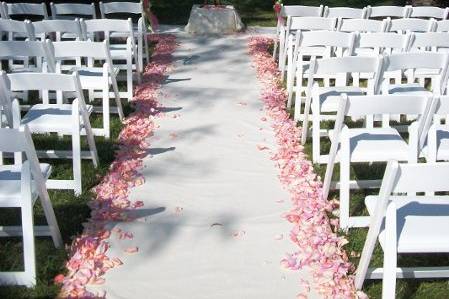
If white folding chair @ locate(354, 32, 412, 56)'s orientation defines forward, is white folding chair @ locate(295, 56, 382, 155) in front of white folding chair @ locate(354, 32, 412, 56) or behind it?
behind

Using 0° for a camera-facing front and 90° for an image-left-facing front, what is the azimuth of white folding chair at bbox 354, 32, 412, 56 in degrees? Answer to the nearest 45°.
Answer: approximately 180°

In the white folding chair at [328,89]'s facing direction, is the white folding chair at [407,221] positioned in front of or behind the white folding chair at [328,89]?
behind

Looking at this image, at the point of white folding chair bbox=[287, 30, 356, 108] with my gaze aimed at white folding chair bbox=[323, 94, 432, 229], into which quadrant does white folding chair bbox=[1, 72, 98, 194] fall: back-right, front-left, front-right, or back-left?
front-right

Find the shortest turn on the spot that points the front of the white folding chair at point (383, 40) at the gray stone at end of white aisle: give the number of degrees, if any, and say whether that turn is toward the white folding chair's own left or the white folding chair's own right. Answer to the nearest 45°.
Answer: approximately 45° to the white folding chair's own left

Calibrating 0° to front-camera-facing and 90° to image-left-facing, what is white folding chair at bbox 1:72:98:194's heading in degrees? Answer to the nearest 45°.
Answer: approximately 225°

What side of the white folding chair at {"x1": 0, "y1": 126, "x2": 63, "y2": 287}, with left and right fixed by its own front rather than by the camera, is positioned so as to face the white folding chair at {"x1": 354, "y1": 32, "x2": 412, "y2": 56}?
front

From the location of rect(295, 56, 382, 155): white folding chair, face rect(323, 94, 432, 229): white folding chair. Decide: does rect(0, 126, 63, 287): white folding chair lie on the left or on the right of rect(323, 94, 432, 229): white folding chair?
right

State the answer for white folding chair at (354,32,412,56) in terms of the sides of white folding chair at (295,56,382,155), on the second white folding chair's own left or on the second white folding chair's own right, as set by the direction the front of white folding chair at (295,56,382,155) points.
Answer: on the second white folding chair's own right

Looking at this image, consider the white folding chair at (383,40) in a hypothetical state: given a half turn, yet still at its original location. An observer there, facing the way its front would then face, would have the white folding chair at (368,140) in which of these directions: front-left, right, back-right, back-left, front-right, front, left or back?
front

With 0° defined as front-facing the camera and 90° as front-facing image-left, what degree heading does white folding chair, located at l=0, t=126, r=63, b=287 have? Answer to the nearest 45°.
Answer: approximately 225°

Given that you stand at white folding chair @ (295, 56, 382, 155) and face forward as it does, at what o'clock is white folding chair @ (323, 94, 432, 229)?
white folding chair @ (323, 94, 432, 229) is roughly at 7 o'clock from white folding chair @ (295, 56, 382, 155).

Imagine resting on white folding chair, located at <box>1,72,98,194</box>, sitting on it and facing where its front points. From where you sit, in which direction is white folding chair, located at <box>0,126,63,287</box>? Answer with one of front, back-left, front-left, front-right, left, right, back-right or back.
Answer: back-right
